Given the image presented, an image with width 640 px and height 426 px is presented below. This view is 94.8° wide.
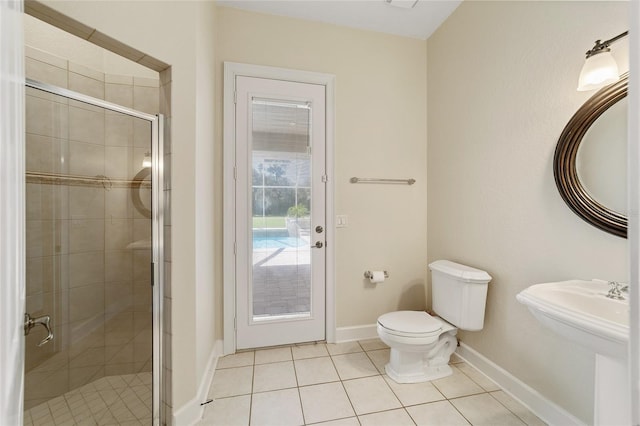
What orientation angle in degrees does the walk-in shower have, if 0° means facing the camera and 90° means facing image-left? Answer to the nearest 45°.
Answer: approximately 315°

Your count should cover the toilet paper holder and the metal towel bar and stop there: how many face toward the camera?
2

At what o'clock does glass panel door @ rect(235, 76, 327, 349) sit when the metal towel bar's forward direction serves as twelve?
The glass panel door is roughly at 2 o'clock from the metal towel bar.

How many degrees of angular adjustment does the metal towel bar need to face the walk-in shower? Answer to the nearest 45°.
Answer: approximately 45° to its right

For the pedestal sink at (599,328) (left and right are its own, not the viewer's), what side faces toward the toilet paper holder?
right

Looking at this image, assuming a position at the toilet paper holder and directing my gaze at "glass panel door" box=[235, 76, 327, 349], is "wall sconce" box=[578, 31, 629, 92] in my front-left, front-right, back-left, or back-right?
back-left

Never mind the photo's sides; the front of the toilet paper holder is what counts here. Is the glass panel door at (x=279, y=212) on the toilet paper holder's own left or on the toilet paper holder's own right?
on the toilet paper holder's own right

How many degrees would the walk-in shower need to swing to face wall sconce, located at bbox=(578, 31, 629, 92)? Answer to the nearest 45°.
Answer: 0° — it already faces it

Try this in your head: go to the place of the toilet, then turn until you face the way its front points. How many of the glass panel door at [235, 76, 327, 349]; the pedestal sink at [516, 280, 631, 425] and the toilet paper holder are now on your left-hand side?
1

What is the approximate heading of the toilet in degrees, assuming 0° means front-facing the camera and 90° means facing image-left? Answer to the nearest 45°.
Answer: approximately 45°
